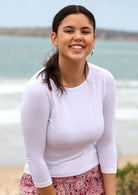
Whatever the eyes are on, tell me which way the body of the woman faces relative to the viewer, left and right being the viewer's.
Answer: facing the viewer and to the right of the viewer
